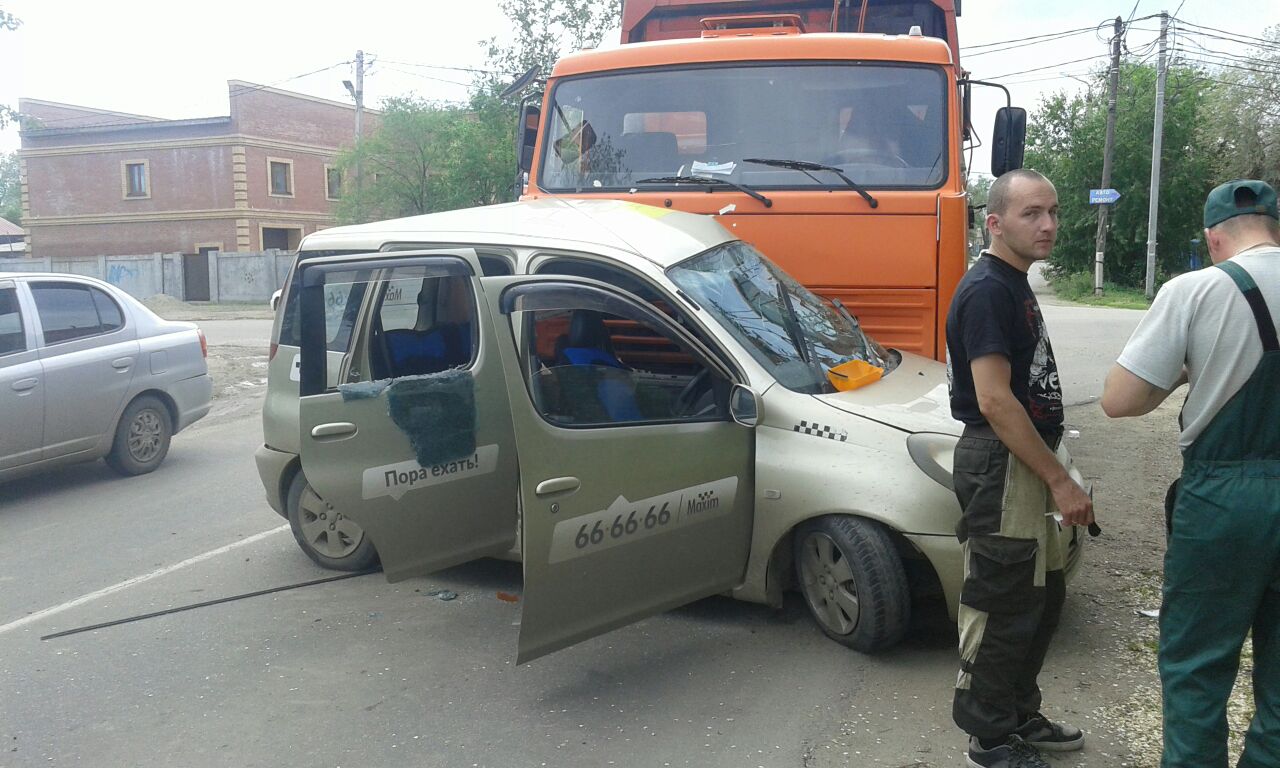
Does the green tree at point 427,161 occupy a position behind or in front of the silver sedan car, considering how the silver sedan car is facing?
behind

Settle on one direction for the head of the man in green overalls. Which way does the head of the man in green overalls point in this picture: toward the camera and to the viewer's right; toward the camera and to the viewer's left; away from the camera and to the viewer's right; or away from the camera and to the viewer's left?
away from the camera and to the viewer's left

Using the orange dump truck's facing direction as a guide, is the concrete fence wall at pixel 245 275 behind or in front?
behind

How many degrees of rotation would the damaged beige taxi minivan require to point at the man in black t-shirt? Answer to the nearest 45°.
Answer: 0° — it already faces them

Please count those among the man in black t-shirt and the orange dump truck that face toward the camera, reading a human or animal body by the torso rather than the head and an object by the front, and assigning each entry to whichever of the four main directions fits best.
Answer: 1

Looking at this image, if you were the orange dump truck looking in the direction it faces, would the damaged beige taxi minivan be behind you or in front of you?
in front

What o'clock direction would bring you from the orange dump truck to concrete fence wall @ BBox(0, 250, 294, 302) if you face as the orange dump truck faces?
The concrete fence wall is roughly at 5 o'clock from the orange dump truck.
